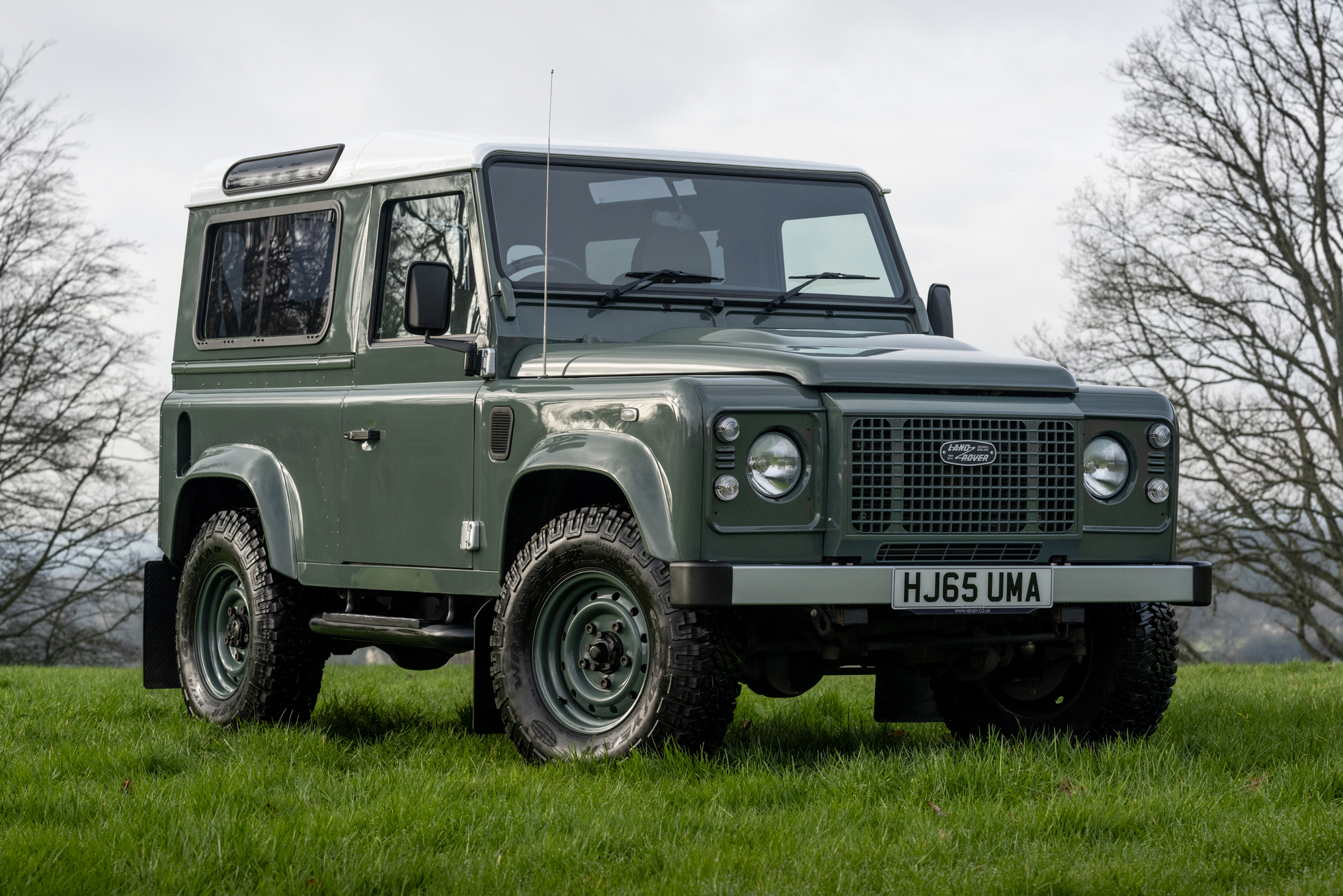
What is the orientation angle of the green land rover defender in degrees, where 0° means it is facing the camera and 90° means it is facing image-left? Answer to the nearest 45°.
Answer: approximately 315°
